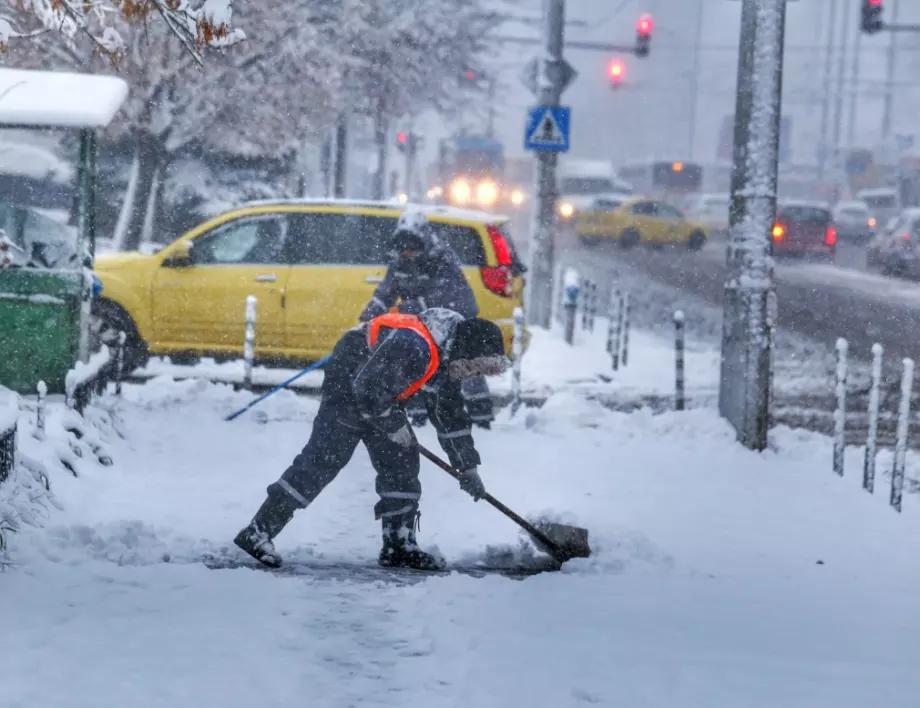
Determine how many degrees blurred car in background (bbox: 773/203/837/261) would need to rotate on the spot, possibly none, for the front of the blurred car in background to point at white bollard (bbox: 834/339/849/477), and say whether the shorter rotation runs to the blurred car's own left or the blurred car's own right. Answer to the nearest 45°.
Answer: approximately 180°

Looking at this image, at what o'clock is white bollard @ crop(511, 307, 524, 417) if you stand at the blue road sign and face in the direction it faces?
The white bollard is roughly at 12 o'clock from the blue road sign.

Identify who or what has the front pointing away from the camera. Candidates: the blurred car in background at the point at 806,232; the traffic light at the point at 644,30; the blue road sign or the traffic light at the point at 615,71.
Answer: the blurred car in background

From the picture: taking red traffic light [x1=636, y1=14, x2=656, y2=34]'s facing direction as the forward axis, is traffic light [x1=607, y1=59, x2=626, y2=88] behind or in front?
behind

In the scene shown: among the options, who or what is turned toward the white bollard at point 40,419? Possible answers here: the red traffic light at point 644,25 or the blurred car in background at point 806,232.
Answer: the red traffic light

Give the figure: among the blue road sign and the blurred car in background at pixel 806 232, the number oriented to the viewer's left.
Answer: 0

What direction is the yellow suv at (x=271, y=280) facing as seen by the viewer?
to the viewer's left

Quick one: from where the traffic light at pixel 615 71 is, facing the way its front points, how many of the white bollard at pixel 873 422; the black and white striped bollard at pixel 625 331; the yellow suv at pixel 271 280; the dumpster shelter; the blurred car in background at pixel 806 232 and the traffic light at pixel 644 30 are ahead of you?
5

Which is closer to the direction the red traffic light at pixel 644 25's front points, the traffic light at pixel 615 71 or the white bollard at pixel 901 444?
the white bollard

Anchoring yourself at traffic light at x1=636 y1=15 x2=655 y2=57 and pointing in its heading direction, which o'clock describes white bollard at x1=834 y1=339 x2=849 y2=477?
The white bollard is roughly at 12 o'clock from the traffic light.

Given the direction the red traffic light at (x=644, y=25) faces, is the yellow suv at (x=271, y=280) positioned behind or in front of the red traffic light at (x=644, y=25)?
in front

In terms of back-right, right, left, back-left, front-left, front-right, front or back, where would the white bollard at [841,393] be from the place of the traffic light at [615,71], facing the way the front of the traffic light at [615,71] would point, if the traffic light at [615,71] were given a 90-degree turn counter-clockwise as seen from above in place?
right

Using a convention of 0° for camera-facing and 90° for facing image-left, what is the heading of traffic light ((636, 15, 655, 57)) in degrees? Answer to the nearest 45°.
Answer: approximately 0°

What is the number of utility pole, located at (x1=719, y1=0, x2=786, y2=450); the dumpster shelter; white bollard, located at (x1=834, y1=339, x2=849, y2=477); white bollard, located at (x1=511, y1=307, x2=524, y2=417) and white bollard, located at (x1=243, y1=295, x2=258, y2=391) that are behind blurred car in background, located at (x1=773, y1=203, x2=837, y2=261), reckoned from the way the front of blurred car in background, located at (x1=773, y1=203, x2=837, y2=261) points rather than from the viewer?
5
